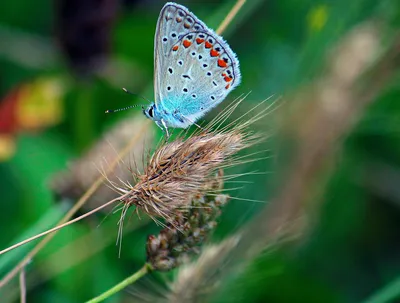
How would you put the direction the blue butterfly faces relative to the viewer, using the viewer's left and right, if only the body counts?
facing to the left of the viewer
